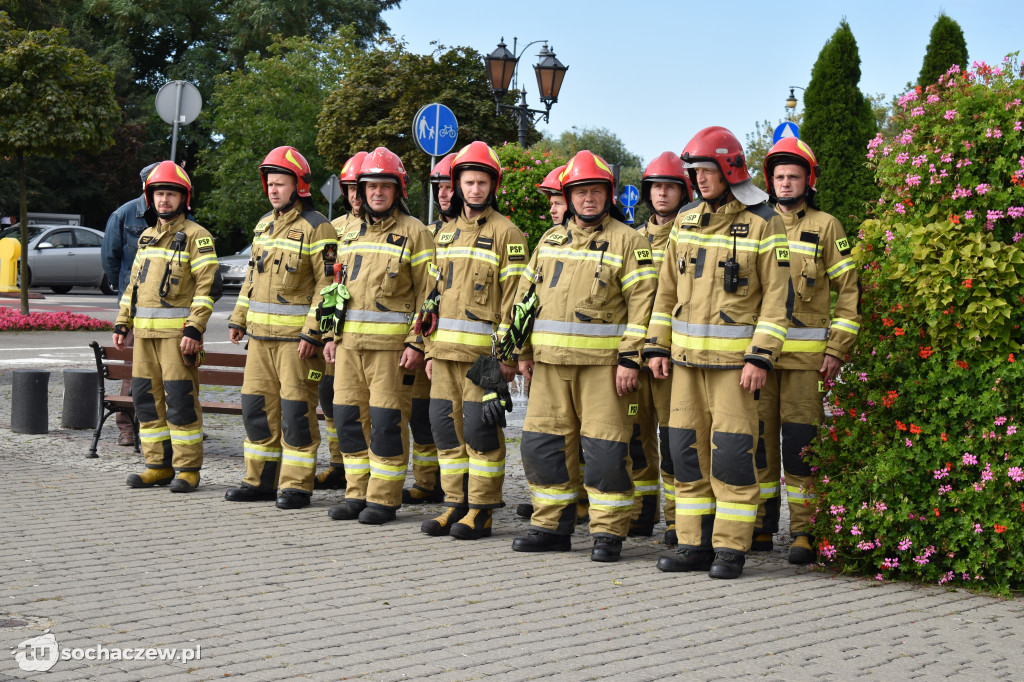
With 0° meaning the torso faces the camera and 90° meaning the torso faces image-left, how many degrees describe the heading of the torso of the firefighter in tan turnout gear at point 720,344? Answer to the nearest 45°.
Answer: approximately 45°

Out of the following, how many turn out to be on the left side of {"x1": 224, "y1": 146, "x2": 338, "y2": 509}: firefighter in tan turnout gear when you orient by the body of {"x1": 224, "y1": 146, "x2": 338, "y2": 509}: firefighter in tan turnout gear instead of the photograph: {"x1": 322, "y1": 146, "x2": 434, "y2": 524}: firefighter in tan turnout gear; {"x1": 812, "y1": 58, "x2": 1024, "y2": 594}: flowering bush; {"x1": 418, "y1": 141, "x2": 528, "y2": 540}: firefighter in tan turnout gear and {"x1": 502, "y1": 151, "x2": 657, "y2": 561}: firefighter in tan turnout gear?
4

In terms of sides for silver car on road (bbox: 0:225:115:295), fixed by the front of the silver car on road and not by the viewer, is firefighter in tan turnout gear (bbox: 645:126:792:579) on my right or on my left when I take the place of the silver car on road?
on my left

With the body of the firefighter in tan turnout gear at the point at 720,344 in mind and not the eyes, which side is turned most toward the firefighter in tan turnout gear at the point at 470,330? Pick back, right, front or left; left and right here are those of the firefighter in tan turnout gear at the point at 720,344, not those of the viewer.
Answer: right

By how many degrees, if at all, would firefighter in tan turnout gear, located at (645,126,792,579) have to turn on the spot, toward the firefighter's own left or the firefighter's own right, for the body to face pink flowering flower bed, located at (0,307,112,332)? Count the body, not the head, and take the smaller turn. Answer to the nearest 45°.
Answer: approximately 90° to the firefighter's own right

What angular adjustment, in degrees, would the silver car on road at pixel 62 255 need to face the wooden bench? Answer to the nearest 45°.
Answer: approximately 90° to its left

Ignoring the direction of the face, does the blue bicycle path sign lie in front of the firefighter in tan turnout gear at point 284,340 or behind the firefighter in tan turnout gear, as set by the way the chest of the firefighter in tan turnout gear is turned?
behind

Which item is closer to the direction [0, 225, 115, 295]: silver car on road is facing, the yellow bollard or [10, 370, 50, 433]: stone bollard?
the yellow bollard

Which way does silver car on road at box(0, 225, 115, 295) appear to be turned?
to the viewer's left

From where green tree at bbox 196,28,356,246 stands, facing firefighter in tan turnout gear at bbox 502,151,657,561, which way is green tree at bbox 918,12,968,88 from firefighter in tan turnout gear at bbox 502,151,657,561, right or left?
left
